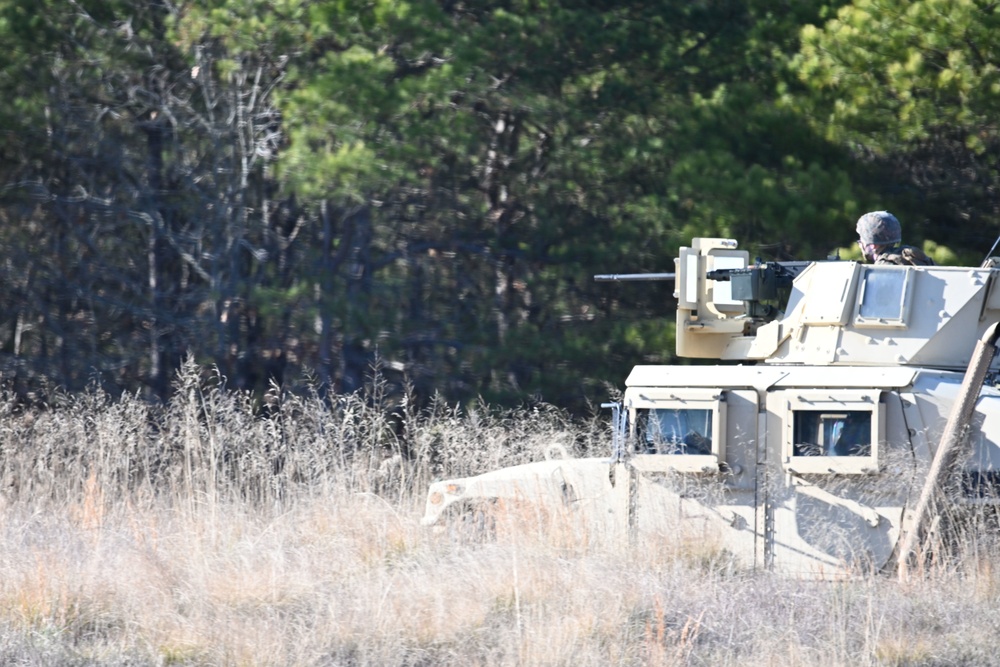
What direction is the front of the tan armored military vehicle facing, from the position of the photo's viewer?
facing to the left of the viewer

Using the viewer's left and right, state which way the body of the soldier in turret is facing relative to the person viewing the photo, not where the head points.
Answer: facing to the left of the viewer
